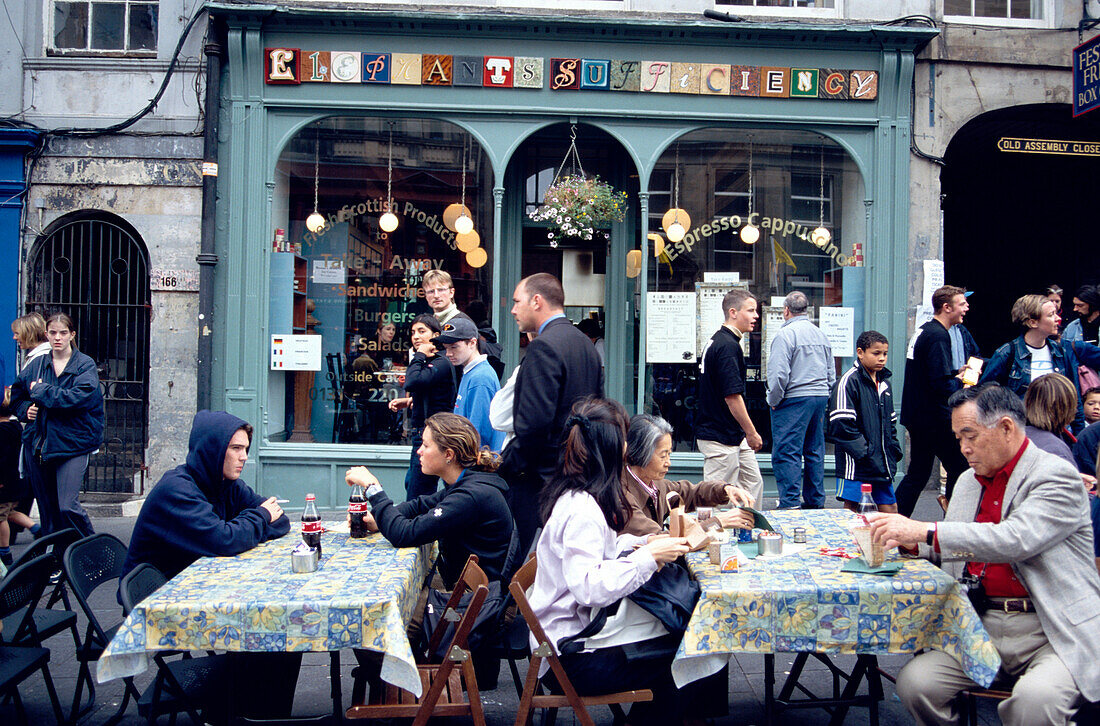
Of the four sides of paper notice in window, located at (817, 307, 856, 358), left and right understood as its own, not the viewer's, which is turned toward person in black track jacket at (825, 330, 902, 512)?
front

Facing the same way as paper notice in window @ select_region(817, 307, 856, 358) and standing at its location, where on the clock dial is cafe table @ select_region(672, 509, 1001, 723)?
The cafe table is roughly at 12 o'clock from the paper notice in window.

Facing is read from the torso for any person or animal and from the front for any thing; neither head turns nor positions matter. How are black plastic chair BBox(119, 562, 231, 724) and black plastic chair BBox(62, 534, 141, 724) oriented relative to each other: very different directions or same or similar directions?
same or similar directions

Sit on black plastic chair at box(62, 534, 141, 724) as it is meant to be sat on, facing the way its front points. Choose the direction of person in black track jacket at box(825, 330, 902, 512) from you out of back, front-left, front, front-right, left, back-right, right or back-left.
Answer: front-left

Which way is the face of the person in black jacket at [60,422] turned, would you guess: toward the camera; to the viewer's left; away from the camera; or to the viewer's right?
toward the camera

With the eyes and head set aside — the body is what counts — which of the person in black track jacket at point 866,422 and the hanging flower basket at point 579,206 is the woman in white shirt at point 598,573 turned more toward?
the person in black track jacket

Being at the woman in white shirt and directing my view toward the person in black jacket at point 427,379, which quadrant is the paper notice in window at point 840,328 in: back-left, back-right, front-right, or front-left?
front-right

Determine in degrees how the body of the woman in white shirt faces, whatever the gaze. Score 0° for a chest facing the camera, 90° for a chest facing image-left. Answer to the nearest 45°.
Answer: approximately 270°

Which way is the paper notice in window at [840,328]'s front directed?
toward the camera

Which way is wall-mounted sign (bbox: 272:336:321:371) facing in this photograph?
toward the camera

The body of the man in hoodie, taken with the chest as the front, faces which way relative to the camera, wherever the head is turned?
to the viewer's right

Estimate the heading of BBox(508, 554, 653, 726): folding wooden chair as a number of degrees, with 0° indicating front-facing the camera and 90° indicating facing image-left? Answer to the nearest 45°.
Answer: approximately 270°

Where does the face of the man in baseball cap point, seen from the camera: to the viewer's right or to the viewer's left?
to the viewer's left

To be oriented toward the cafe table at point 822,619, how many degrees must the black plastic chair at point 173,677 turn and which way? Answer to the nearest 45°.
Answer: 0° — it already faces it

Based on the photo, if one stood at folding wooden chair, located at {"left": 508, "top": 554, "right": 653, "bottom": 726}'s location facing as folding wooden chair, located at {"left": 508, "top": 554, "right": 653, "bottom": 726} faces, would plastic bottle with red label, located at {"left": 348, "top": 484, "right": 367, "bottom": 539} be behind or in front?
behind

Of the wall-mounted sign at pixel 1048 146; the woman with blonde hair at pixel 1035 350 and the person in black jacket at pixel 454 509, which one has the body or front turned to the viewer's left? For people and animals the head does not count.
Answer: the person in black jacket

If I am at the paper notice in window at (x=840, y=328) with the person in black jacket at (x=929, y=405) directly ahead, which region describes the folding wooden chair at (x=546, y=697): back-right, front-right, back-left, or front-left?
front-right
